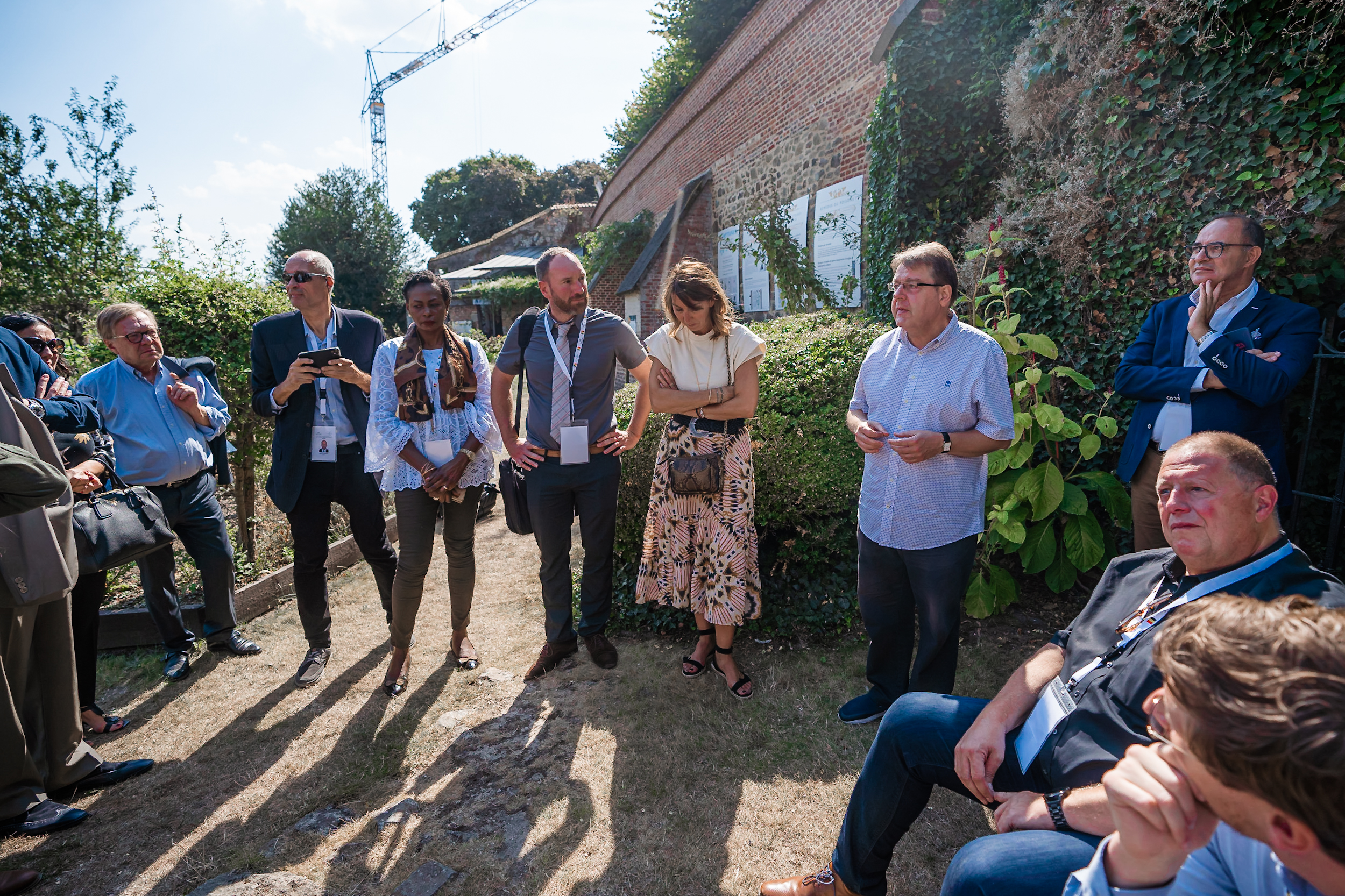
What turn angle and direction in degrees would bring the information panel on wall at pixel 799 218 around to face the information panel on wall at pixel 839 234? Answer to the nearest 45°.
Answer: approximately 90° to its left

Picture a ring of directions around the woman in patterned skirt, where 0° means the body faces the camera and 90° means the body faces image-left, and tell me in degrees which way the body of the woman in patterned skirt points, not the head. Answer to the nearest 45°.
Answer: approximately 0°

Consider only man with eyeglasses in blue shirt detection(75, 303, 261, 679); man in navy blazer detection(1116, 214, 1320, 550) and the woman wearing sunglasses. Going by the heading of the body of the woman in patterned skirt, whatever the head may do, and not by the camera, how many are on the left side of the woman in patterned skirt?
1

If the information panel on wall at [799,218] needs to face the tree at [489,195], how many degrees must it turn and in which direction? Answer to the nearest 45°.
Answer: approximately 90° to its right

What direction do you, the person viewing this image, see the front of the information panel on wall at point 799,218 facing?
facing the viewer and to the left of the viewer

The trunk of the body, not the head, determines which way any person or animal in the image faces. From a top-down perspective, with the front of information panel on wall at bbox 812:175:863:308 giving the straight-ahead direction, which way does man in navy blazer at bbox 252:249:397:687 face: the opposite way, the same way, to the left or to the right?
to the left

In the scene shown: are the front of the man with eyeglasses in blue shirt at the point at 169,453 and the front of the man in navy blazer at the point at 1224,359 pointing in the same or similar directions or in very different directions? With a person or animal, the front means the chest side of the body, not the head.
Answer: very different directions

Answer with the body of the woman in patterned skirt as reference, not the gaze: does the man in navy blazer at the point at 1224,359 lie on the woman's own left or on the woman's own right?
on the woman's own left

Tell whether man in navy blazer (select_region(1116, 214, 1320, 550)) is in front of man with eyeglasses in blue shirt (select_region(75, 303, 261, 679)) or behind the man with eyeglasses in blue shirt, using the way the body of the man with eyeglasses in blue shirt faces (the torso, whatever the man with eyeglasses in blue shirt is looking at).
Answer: in front

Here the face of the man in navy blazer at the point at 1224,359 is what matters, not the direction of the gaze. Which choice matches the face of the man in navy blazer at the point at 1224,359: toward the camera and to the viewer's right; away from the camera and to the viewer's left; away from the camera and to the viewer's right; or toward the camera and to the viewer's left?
toward the camera and to the viewer's left

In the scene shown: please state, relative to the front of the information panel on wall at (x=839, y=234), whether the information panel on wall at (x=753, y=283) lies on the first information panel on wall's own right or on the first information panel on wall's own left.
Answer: on the first information panel on wall's own right

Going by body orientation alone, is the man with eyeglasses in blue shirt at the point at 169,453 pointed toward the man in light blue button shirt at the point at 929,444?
yes

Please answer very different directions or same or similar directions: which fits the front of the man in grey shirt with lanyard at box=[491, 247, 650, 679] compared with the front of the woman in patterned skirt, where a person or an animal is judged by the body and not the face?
same or similar directions

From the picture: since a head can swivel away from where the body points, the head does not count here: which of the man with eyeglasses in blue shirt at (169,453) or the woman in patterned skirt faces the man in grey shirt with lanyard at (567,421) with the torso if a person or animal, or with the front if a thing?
the man with eyeglasses in blue shirt

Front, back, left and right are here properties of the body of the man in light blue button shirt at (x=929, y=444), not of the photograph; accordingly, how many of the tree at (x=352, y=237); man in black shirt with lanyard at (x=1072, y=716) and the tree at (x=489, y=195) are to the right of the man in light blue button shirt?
2

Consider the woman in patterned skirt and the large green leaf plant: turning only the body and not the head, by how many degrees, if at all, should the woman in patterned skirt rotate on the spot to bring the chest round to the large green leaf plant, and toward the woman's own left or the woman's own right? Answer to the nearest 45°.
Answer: approximately 90° to the woman's own left

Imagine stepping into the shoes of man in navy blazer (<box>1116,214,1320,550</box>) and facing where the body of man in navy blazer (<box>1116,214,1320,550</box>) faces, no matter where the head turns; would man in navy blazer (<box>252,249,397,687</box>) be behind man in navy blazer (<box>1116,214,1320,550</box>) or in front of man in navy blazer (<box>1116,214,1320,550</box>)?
in front

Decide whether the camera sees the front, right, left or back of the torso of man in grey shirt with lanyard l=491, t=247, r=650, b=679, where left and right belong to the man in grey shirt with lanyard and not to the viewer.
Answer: front
